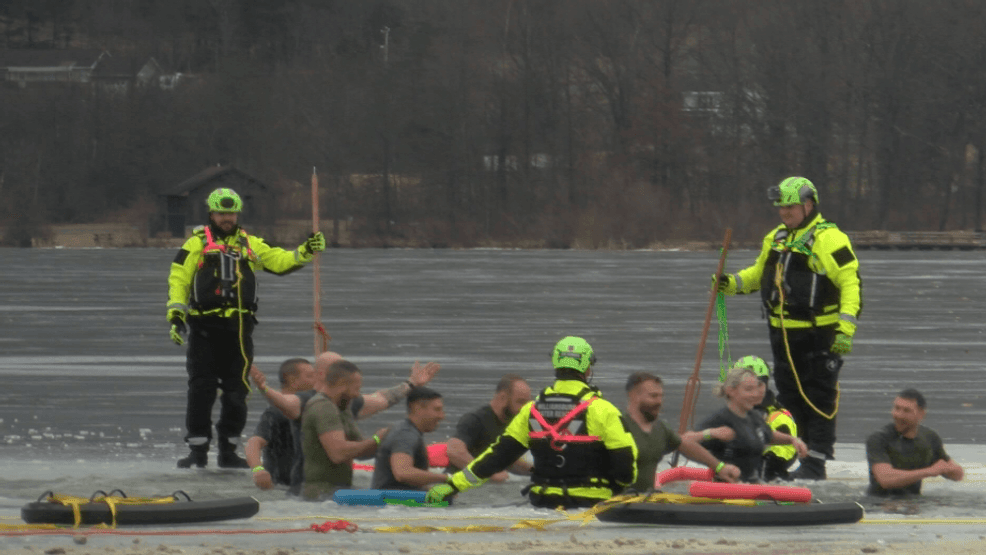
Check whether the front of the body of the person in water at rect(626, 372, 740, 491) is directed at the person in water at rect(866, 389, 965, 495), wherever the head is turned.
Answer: no

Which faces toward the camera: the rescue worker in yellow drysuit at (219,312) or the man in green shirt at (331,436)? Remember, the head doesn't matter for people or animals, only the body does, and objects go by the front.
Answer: the rescue worker in yellow drysuit

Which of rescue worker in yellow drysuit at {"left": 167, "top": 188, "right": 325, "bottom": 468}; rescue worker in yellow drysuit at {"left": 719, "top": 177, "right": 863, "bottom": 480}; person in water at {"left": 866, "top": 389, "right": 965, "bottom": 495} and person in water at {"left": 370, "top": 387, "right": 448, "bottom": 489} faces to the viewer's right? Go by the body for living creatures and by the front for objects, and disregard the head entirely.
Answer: person in water at {"left": 370, "top": 387, "right": 448, "bottom": 489}

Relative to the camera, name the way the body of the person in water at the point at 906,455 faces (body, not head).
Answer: toward the camera

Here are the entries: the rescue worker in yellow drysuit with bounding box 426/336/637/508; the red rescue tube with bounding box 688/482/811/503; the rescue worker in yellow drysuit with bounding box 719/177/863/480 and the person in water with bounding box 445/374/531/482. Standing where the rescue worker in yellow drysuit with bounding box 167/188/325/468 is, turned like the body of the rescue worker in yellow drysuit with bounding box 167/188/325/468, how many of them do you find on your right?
0

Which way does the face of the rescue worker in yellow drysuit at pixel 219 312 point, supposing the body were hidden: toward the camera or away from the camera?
toward the camera

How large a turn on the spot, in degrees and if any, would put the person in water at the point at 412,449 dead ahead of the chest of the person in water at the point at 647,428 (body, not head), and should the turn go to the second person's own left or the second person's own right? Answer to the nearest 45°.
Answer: approximately 135° to the second person's own right

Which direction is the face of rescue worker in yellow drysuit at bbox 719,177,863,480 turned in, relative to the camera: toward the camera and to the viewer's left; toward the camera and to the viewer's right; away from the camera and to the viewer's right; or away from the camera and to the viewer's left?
toward the camera and to the viewer's left

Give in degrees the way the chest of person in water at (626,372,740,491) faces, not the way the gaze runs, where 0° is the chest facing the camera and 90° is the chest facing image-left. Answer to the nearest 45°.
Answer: approximately 315°

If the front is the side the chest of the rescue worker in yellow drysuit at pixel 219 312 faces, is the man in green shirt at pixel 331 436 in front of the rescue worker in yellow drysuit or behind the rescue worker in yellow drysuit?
in front

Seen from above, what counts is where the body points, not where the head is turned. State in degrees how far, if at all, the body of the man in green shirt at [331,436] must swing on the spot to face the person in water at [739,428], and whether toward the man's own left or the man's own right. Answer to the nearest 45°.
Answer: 0° — they already face them

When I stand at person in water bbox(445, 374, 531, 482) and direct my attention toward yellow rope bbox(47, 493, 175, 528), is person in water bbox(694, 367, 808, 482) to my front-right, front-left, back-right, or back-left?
back-left

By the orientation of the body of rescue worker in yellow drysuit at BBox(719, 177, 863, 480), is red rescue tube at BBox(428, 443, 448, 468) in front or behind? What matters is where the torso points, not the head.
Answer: in front

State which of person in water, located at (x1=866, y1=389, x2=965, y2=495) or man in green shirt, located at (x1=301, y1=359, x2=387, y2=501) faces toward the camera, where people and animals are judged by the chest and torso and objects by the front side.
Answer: the person in water

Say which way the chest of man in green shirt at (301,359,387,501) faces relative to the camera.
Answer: to the viewer's right

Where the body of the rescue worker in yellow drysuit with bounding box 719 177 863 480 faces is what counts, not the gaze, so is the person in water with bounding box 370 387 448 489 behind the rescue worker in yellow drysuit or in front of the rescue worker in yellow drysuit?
in front

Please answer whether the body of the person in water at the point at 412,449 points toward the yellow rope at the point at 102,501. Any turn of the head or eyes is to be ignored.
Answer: no

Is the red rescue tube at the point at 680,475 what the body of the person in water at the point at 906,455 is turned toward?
no

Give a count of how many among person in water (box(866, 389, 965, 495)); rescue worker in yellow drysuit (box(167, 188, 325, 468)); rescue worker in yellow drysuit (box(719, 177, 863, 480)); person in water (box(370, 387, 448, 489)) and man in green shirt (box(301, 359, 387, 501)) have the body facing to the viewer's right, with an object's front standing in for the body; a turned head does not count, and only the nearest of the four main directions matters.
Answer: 2

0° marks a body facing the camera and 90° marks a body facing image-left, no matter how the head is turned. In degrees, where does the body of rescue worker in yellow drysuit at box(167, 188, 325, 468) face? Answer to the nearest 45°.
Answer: approximately 0°
